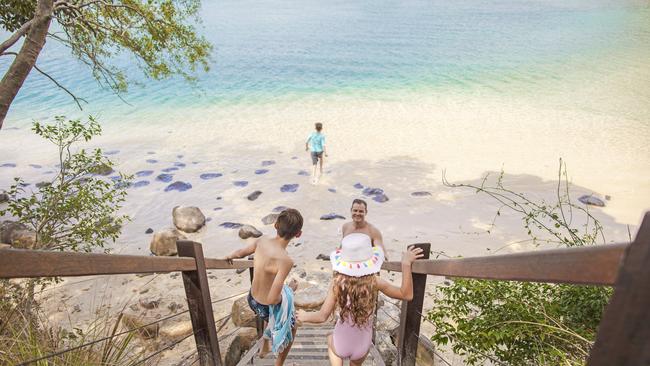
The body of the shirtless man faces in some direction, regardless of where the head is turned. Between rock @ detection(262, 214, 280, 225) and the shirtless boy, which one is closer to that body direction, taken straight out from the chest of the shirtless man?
the shirtless boy

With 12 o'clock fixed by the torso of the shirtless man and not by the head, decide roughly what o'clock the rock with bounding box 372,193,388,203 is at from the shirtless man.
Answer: The rock is roughly at 6 o'clock from the shirtless man.

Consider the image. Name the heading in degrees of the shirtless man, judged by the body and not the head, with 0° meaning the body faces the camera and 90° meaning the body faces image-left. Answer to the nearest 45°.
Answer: approximately 0°

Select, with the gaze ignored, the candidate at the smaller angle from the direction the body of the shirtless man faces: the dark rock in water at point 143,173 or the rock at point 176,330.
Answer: the rock

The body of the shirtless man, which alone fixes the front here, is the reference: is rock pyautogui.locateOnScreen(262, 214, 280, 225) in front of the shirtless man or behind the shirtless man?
behind

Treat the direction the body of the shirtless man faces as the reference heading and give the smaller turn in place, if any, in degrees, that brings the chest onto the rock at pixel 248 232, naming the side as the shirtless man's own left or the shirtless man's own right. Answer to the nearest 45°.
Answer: approximately 135° to the shirtless man's own right

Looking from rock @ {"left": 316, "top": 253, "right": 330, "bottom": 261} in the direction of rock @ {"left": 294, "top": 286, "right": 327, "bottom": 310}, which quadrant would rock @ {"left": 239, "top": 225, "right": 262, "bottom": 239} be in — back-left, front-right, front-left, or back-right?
back-right

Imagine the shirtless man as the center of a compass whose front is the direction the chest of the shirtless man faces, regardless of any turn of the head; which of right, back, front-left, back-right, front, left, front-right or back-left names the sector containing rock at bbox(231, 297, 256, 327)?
right

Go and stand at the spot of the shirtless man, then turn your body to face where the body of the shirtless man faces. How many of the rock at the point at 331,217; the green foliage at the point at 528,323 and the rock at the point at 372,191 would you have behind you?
2

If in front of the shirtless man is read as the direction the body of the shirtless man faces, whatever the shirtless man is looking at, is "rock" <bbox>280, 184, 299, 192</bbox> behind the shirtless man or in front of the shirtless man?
behind

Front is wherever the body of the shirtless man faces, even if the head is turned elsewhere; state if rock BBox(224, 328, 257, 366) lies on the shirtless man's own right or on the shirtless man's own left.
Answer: on the shirtless man's own right

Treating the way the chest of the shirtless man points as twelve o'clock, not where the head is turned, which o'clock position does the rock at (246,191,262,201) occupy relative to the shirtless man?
The rock is roughly at 5 o'clock from the shirtless man.

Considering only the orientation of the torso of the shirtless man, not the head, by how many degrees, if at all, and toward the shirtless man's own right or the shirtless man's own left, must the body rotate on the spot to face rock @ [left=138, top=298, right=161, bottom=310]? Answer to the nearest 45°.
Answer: approximately 90° to the shirtless man's own right
